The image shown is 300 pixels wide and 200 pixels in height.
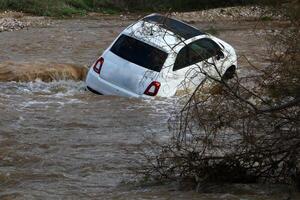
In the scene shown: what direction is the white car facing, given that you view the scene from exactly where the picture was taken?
facing away from the viewer and to the right of the viewer

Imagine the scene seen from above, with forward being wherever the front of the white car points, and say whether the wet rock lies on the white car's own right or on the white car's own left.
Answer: on the white car's own left

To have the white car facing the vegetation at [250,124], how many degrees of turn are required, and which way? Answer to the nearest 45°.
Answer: approximately 135° to its right
